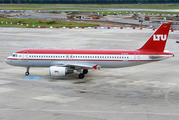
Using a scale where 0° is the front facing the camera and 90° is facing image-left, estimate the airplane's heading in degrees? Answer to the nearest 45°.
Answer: approximately 90°
